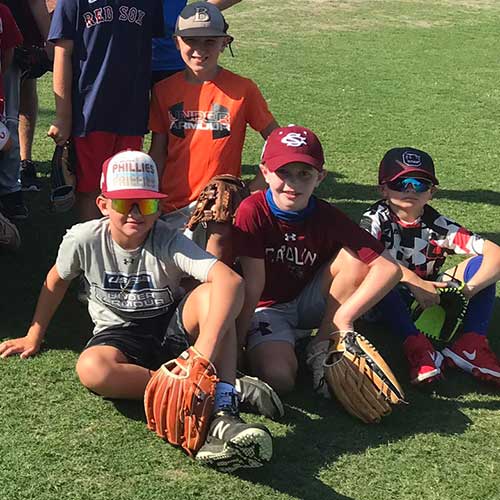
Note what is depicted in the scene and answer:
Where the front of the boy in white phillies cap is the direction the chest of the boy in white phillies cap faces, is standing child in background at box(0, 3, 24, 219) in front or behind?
behind

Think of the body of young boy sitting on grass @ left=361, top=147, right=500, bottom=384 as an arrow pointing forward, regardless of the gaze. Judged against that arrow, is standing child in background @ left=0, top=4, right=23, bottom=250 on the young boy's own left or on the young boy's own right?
on the young boy's own right

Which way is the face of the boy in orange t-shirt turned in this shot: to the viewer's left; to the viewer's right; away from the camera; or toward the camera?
toward the camera

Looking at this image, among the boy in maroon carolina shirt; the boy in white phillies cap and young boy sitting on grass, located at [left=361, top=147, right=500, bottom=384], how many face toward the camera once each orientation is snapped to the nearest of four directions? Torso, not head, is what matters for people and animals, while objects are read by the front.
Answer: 3

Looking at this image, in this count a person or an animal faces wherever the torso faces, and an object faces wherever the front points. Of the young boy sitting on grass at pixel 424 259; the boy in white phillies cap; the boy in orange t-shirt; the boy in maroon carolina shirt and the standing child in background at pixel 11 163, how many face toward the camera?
5

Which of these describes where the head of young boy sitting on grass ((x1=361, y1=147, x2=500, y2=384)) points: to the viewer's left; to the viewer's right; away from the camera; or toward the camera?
toward the camera

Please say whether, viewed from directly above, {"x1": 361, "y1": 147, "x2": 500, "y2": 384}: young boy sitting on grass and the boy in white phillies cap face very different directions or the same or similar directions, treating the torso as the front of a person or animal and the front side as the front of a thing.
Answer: same or similar directions

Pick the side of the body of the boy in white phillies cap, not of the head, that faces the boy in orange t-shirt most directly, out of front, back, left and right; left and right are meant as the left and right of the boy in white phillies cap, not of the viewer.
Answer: back

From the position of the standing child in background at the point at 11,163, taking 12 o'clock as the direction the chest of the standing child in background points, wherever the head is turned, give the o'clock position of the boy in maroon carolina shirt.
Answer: The boy in maroon carolina shirt is roughly at 11 o'clock from the standing child in background.

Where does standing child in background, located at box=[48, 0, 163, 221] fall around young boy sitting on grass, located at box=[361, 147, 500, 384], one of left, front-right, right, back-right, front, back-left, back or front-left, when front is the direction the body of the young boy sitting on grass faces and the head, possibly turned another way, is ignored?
right

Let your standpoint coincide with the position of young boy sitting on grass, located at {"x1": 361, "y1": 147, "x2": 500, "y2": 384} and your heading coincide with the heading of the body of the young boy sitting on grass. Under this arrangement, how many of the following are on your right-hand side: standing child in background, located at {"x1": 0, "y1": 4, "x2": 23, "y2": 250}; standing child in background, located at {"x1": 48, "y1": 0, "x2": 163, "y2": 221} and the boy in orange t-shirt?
3

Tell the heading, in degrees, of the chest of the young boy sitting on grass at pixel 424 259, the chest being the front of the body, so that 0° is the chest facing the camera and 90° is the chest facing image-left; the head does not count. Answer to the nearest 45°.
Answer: approximately 0°

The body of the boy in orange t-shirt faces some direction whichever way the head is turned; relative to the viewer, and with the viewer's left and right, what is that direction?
facing the viewer

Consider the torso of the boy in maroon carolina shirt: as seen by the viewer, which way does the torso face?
toward the camera
